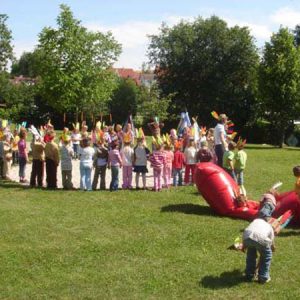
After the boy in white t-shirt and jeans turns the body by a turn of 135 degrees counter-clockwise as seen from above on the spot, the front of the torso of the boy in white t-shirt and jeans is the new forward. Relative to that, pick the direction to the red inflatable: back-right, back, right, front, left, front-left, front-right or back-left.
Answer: back-right

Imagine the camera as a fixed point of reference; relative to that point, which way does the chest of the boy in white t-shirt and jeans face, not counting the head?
away from the camera

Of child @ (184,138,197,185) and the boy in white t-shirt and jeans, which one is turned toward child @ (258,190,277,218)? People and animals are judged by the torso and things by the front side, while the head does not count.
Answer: the boy in white t-shirt and jeans

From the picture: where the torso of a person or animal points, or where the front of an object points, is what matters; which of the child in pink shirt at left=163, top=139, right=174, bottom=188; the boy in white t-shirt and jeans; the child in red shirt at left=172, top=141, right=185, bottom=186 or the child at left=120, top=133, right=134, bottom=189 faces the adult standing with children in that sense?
the boy in white t-shirt and jeans
